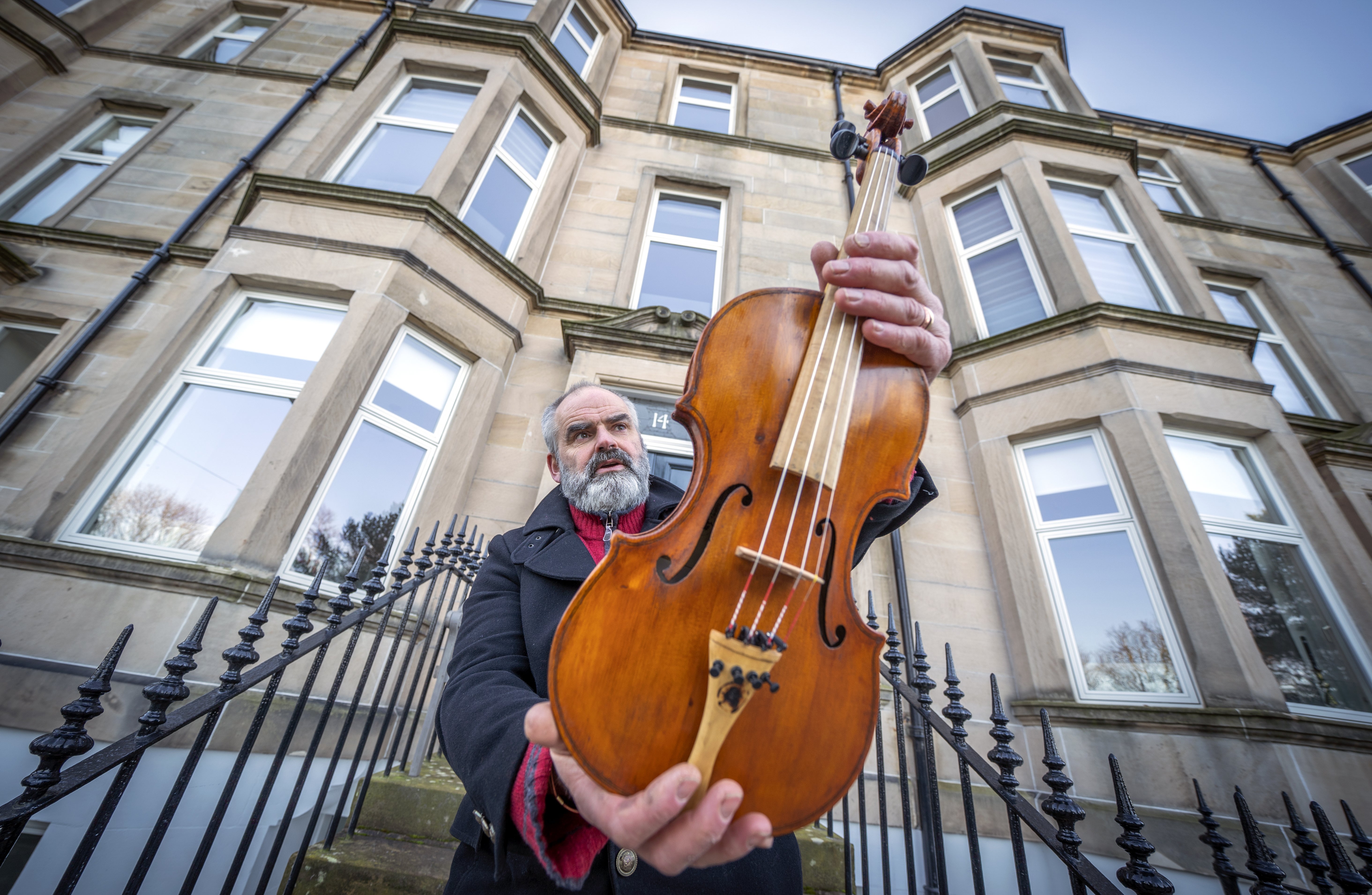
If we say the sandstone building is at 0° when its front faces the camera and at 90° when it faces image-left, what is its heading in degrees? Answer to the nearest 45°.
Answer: approximately 0°

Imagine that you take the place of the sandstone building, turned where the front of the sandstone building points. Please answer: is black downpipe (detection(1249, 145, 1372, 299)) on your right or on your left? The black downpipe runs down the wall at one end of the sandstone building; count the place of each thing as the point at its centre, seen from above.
on your left
